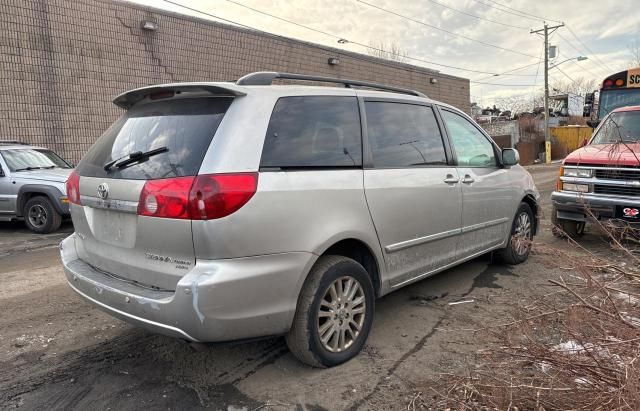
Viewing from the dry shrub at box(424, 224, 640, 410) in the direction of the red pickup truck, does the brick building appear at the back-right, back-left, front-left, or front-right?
front-left

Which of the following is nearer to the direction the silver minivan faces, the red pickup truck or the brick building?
the red pickup truck

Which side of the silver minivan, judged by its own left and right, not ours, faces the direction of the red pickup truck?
front

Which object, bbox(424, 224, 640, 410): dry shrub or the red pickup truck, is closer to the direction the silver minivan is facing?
the red pickup truck

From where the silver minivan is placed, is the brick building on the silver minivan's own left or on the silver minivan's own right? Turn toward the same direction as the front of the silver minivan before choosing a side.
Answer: on the silver minivan's own left

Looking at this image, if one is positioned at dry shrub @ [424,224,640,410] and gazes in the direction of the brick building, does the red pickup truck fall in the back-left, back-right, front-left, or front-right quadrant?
front-right

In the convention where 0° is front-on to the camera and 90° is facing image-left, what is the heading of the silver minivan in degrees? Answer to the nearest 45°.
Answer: approximately 225°

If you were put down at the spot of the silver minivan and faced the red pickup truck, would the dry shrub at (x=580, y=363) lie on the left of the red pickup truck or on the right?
right
